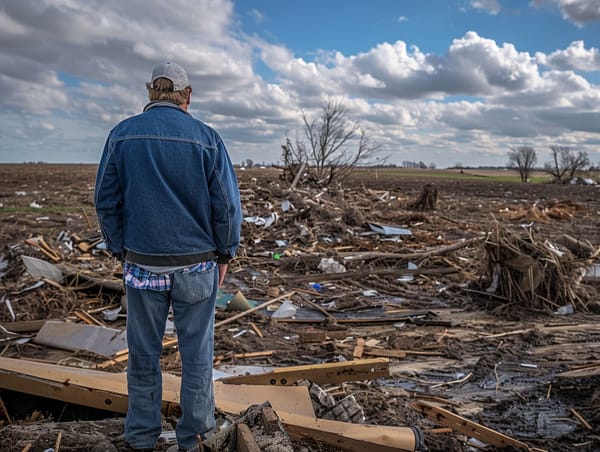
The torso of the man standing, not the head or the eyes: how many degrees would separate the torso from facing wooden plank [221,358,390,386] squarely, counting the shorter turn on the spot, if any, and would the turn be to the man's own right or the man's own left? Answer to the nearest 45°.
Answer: approximately 45° to the man's own right

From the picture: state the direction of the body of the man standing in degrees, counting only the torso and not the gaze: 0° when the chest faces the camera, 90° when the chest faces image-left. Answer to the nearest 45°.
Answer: approximately 180°

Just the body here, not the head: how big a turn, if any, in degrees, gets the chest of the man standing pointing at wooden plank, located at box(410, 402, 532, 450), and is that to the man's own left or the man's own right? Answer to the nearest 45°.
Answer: approximately 90° to the man's own right

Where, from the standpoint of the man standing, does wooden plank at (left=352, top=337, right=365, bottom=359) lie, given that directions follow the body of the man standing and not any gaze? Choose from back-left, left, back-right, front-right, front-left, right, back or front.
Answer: front-right

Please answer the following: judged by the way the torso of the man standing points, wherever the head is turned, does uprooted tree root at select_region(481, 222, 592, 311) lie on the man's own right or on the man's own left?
on the man's own right

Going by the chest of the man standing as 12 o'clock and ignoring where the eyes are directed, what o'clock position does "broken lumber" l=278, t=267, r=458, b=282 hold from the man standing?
The broken lumber is roughly at 1 o'clock from the man standing.
